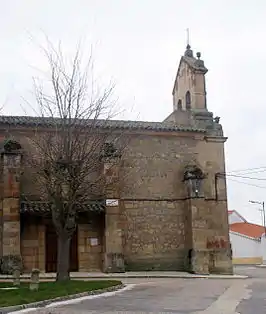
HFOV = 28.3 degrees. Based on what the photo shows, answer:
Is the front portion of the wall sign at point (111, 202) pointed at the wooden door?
no

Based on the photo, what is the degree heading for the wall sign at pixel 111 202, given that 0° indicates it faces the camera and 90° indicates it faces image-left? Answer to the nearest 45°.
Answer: approximately 0°

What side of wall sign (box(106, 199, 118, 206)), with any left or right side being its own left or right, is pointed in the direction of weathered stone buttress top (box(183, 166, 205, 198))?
left
